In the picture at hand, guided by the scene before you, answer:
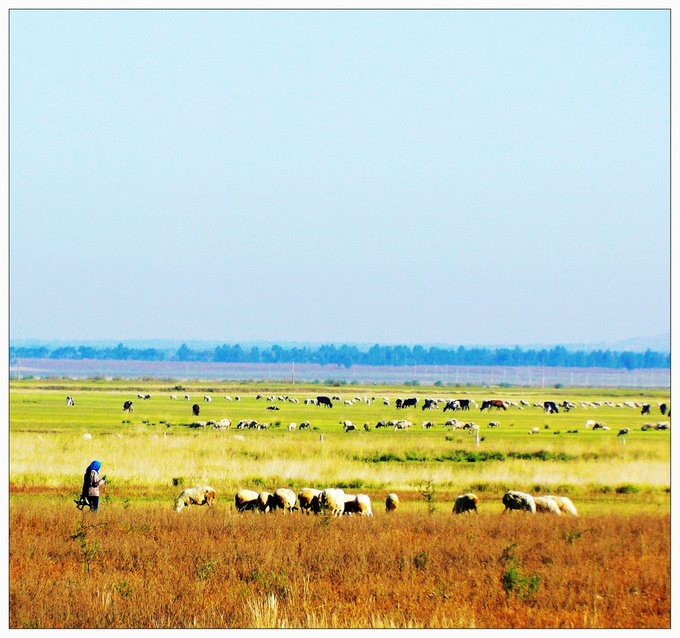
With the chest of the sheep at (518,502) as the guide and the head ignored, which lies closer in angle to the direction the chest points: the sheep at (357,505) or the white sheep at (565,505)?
the sheep

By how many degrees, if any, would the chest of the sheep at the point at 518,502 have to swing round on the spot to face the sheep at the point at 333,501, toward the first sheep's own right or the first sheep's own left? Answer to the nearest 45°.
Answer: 0° — it already faces it

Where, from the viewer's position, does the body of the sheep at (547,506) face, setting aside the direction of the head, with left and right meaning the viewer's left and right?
facing to the right of the viewer

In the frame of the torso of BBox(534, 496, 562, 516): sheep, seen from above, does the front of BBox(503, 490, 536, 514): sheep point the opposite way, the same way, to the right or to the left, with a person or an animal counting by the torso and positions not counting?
the same way

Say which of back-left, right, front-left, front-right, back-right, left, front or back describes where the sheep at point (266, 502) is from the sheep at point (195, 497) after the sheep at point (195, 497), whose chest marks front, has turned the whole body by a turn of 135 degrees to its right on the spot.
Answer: right

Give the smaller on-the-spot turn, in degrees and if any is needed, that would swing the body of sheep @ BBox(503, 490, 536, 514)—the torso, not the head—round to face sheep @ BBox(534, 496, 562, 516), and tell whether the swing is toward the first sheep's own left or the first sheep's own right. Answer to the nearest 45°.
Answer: approximately 180°

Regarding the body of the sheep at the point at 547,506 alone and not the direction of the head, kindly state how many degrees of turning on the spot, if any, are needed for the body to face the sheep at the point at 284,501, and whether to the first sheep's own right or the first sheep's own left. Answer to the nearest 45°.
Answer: approximately 180°

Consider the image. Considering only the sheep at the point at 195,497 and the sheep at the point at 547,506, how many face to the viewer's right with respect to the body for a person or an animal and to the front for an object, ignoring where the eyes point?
1

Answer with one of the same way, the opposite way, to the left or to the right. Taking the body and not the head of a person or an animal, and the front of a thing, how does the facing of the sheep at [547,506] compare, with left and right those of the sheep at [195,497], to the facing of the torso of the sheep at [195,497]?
the opposite way
